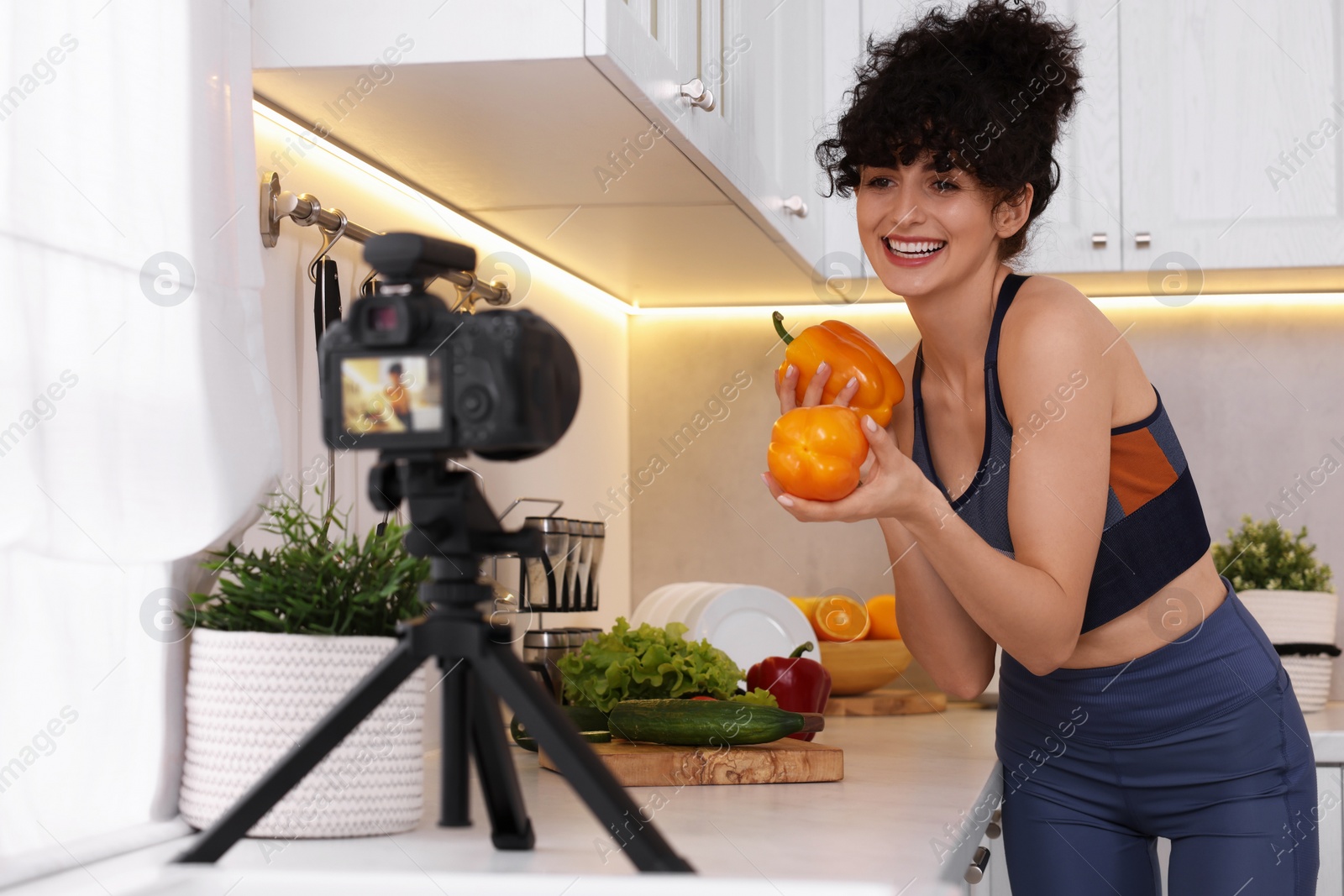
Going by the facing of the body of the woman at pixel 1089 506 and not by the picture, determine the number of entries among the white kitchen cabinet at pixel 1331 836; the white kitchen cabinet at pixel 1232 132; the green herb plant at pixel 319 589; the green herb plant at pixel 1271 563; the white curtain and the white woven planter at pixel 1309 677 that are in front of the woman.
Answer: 2

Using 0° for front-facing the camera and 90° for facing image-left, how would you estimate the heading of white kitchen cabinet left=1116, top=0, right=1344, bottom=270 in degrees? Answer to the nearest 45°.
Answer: approximately 0°

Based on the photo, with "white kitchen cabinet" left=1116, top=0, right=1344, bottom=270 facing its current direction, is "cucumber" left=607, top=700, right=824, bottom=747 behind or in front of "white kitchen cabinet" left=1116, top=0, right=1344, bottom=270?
in front

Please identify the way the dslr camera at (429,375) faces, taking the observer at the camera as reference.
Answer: facing away from the viewer and to the right of the viewer

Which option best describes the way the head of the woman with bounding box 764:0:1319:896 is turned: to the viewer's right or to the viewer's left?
to the viewer's left

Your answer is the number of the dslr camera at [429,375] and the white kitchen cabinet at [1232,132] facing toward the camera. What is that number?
1

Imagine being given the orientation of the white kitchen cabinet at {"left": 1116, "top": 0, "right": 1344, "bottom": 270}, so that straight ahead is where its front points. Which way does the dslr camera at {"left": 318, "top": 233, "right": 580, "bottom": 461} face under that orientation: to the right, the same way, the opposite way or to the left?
the opposite way
